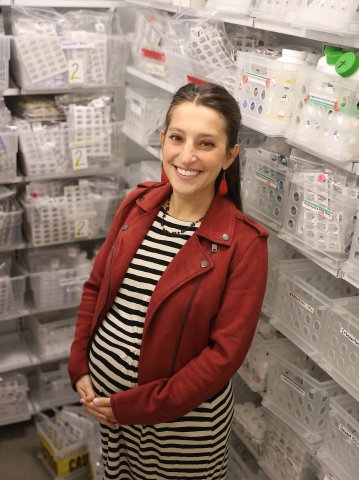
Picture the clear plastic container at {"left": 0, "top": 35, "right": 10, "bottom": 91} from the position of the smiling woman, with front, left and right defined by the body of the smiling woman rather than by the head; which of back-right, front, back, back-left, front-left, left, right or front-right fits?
right

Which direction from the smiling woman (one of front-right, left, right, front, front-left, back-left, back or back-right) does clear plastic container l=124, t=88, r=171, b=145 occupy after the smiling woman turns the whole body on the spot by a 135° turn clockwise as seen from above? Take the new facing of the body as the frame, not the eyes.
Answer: front

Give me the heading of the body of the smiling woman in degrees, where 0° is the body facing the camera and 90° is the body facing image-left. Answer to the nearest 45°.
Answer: approximately 45°

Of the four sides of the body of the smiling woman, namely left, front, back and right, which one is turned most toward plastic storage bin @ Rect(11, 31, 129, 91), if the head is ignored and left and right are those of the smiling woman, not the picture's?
right
